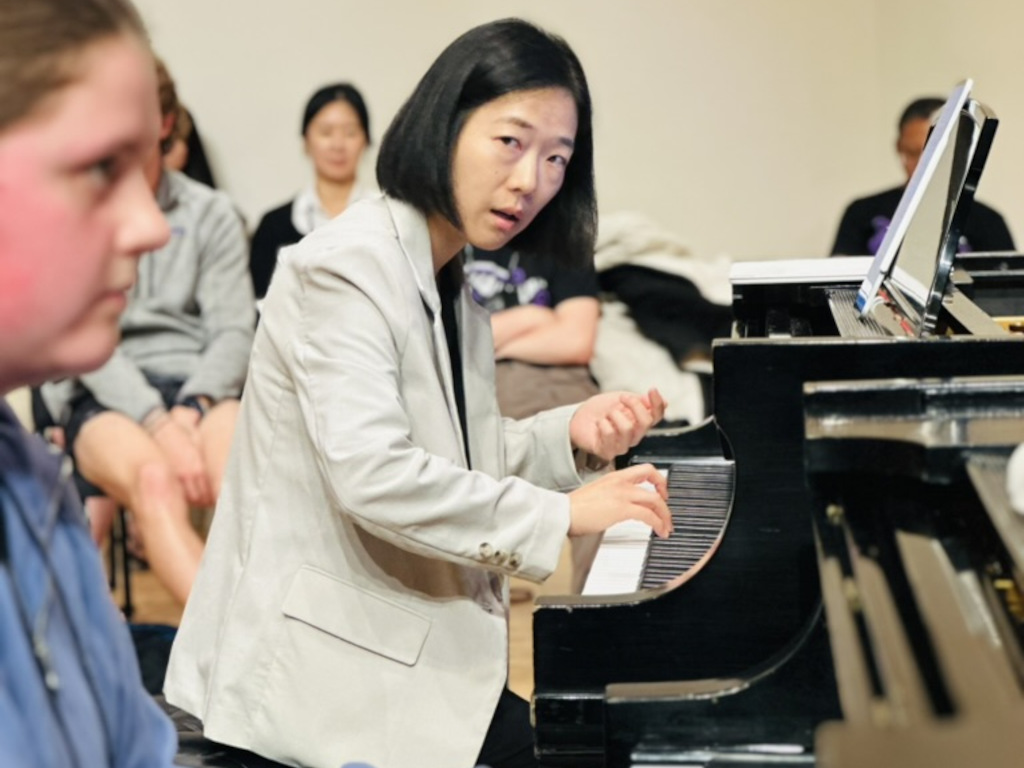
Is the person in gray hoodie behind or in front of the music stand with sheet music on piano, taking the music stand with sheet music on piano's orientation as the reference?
in front

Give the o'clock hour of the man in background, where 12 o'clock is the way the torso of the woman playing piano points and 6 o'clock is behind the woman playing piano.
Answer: The man in background is roughly at 10 o'clock from the woman playing piano.

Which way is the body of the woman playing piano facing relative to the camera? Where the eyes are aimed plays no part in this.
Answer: to the viewer's right

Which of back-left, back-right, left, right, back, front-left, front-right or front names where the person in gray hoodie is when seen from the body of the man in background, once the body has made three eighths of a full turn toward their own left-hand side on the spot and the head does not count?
back

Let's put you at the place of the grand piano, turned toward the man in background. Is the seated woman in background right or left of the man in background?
left

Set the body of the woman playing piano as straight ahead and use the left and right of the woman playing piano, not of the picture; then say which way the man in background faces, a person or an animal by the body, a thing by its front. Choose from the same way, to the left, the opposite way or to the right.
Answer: to the right

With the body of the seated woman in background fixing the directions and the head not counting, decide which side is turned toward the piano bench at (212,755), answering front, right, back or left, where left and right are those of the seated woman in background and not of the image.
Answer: front

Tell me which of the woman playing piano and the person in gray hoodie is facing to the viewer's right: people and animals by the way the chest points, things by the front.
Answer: the woman playing piano

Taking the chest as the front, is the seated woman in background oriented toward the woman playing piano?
yes

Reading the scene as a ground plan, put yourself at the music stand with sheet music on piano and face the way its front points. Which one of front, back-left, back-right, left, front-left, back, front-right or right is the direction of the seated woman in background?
front-right

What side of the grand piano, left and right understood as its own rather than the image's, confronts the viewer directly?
left

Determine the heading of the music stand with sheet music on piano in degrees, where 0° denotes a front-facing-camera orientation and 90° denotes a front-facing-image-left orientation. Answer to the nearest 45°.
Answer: approximately 90°

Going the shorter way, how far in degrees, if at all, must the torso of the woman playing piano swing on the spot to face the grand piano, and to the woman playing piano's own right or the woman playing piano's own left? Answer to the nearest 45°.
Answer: approximately 45° to the woman playing piano's own right

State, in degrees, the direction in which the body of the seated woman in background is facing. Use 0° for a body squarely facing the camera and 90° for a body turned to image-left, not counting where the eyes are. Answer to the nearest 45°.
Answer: approximately 0°
